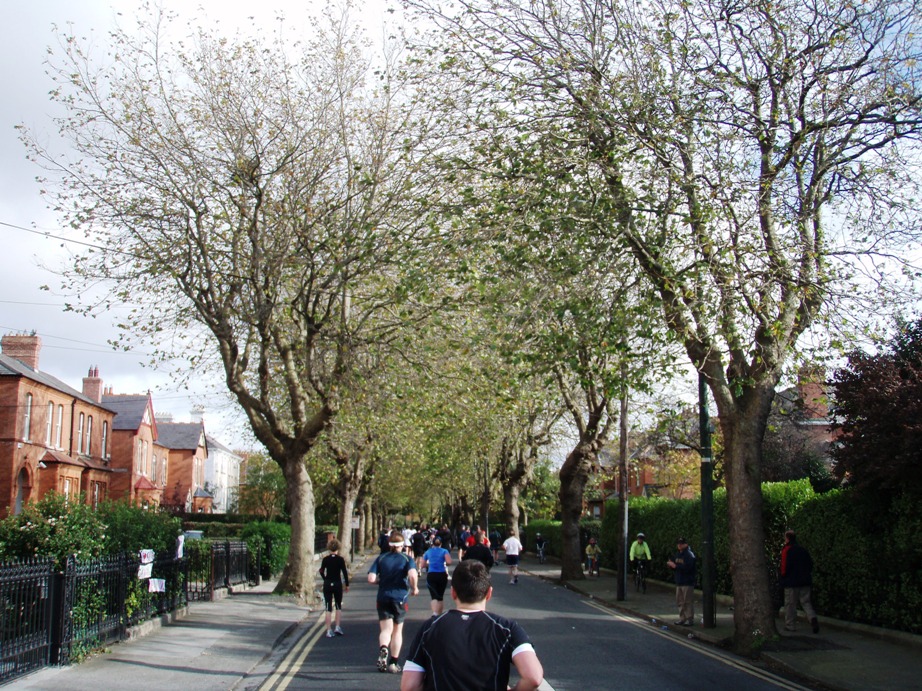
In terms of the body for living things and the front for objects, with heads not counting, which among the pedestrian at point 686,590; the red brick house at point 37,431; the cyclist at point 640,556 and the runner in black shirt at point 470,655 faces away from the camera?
the runner in black shirt

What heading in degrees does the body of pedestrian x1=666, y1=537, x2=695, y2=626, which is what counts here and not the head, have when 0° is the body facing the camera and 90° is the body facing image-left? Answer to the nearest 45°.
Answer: approximately 45°

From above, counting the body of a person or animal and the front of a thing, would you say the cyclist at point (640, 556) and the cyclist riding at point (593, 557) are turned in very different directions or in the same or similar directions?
same or similar directions

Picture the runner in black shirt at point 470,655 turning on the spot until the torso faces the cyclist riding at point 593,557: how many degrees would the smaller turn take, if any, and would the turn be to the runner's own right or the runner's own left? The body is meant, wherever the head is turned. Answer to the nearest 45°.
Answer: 0° — they already face them

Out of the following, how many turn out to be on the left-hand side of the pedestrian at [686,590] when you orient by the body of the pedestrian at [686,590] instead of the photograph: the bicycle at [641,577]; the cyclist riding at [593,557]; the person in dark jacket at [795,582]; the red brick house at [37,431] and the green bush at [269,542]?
1

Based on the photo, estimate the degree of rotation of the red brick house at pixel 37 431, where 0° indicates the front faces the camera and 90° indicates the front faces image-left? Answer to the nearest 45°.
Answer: approximately 315°

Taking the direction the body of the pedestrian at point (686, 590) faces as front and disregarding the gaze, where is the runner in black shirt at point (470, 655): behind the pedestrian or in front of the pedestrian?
in front

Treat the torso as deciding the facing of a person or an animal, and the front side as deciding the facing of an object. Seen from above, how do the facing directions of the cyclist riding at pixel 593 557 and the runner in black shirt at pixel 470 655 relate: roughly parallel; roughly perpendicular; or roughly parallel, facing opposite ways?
roughly parallel, facing opposite ways

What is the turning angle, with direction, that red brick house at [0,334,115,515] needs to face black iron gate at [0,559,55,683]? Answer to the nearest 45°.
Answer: approximately 45° to its right

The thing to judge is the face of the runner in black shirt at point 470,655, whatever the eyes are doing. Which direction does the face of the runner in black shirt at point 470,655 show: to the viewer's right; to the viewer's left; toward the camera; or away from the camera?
away from the camera

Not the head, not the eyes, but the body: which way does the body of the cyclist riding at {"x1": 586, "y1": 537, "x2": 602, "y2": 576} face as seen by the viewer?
toward the camera

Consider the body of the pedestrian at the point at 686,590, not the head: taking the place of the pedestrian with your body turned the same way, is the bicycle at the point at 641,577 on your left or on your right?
on your right

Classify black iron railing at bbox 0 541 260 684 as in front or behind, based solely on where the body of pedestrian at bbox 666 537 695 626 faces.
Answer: in front

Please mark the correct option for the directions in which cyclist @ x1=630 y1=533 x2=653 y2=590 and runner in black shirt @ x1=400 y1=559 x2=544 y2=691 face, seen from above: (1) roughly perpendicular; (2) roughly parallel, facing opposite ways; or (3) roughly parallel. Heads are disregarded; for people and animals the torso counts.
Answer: roughly parallel, facing opposite ways

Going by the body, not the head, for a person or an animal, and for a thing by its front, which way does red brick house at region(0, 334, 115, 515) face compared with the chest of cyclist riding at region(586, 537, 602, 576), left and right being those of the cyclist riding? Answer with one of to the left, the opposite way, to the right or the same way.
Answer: to the left
